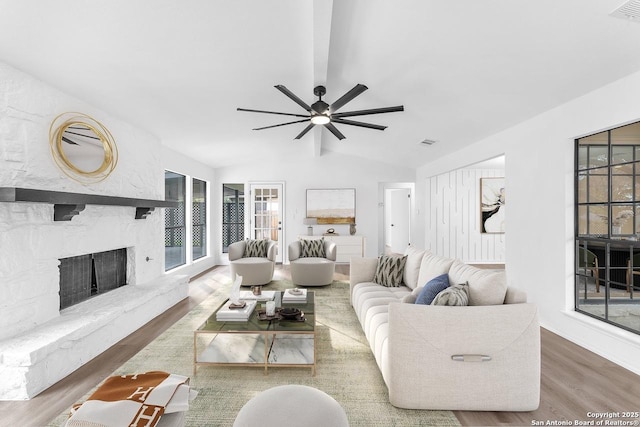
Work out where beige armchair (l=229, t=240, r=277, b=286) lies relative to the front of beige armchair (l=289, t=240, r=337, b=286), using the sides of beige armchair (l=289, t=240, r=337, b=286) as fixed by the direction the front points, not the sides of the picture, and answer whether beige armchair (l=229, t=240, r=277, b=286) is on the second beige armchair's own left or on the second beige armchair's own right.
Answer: on the second beige armchair's own right

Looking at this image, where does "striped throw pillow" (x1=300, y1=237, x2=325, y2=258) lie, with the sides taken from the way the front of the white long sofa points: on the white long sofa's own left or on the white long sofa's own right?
on the white long sofa's own right

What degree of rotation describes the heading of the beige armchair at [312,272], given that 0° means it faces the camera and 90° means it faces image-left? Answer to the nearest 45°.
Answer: approximately 0°

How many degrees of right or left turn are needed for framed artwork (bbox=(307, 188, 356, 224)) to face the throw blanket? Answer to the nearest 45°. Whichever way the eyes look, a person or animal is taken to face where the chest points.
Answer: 0° — it already faces it

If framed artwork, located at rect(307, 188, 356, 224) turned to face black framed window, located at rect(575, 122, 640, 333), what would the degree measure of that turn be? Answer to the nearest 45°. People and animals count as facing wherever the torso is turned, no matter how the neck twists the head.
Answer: approximately 45° to its left

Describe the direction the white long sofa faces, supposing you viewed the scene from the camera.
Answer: facing to the left of the viewer

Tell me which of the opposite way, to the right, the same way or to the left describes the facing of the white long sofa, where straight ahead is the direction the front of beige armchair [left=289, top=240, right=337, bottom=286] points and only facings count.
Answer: to the right

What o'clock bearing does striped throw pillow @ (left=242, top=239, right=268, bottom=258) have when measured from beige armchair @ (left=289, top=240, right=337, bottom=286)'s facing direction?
The striped throw pillow is roughly at 4 o'clock from the beige armchair.

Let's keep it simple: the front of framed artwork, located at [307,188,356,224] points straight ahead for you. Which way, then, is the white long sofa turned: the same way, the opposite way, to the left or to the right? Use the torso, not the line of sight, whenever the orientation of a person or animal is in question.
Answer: to the right

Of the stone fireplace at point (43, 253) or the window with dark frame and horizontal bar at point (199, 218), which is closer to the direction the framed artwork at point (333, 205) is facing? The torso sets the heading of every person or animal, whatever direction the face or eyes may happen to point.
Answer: the stone fireplace

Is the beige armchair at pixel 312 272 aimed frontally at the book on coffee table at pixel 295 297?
yes

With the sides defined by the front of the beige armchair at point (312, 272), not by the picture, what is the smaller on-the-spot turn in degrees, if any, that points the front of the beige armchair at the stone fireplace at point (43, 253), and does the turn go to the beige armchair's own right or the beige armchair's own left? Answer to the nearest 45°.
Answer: approximately 45° to the beige armchair's own right
